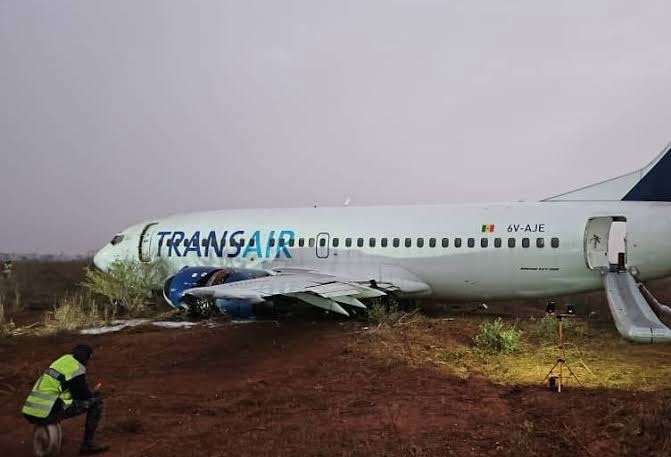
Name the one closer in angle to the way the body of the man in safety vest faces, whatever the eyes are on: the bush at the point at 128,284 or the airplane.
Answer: the airplane

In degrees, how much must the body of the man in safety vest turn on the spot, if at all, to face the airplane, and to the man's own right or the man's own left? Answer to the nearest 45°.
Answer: approximately 45° to the man's own left

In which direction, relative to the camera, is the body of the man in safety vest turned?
to the viewer's right

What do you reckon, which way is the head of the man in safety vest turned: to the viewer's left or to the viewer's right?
to the viewer's right

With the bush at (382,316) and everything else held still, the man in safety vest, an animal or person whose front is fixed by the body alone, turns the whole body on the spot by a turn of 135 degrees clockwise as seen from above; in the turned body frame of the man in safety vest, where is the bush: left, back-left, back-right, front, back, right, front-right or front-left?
back

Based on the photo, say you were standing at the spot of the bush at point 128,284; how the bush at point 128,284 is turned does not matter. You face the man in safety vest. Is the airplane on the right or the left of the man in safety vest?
left

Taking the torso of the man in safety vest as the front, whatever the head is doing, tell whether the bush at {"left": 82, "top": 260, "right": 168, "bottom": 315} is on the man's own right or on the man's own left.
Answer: on the man's own left
